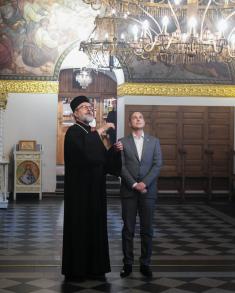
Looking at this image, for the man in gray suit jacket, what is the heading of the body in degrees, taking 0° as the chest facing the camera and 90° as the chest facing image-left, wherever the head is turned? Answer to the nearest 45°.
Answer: approximately 0°

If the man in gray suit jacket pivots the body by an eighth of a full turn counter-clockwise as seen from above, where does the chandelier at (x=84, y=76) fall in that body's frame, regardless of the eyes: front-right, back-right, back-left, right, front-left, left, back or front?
back-left

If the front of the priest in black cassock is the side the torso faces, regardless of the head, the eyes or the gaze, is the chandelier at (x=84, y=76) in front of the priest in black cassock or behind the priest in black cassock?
behind

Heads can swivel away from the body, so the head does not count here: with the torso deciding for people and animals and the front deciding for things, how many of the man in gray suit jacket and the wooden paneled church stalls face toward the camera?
2

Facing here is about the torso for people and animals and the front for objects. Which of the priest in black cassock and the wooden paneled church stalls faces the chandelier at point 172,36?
the wooden paneled church stalls

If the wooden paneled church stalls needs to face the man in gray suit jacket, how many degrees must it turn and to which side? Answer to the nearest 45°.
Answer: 0° — it already faces them

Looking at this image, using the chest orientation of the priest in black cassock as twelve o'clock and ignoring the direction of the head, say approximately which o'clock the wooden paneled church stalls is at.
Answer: The wooden paneled church stalls is roughly at 8 o'clock from the priest in black cassock.

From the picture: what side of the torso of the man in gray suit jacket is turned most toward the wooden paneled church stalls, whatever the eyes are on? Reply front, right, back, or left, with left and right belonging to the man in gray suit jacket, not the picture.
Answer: back

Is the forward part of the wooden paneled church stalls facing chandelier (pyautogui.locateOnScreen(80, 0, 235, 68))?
yes
